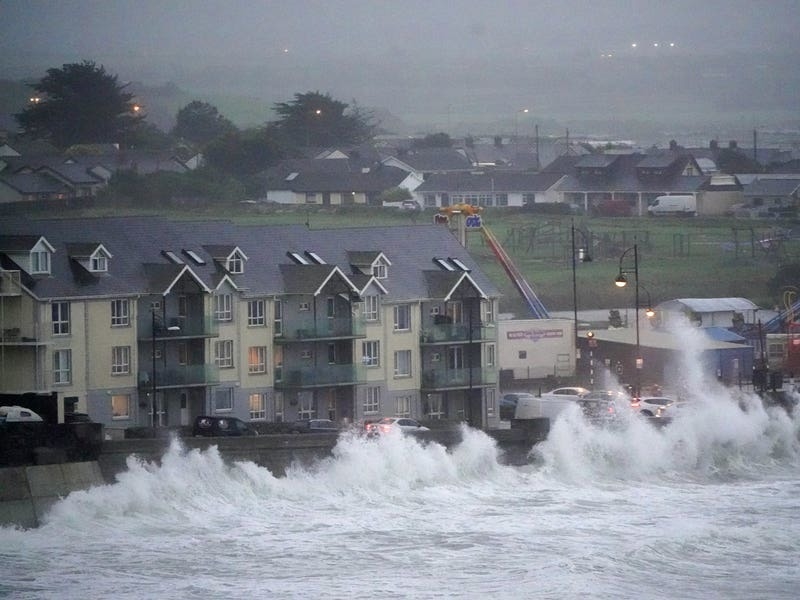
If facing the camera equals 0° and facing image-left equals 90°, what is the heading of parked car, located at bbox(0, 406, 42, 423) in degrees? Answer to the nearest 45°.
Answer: approximately 270°

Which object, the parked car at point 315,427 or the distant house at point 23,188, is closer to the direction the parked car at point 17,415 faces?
the parked car

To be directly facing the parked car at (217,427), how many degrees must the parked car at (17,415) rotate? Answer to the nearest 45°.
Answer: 0° — it already faces it
